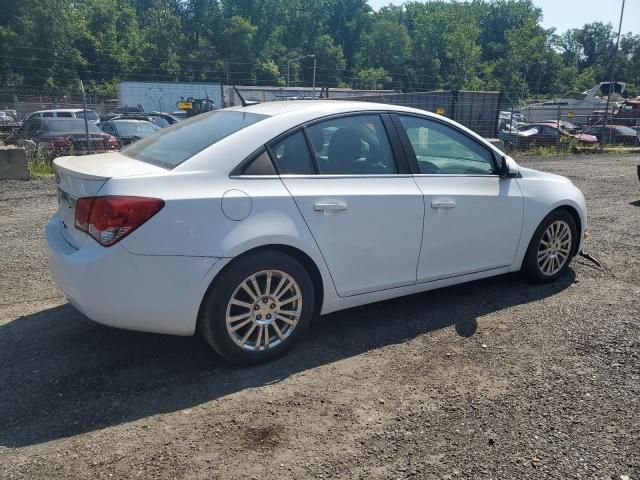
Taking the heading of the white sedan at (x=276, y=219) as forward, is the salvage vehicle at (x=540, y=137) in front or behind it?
in front

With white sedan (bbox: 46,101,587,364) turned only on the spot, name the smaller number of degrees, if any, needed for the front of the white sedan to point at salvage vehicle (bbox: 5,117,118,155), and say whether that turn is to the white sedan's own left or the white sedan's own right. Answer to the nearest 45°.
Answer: approximately 90° to the white sedan's own left

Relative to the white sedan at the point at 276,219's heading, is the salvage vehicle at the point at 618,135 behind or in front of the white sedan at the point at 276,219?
in front

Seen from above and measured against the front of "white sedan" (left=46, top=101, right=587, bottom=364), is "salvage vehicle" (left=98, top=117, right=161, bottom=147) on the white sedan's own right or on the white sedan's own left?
on the white sedan's own left

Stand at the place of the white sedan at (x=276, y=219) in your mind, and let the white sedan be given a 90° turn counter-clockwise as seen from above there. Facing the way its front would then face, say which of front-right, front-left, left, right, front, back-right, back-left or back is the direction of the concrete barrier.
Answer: front

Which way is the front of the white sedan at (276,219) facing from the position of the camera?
facing away from the viewer and to the right of the viewer
